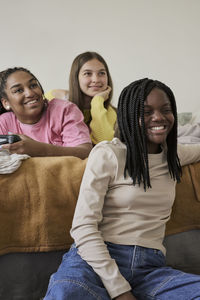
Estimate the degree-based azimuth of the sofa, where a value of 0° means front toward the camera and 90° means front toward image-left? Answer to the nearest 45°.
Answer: approximately 0°

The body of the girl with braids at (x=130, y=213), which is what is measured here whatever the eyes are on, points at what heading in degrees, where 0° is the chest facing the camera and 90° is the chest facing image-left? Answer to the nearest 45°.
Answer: approximately 315°
